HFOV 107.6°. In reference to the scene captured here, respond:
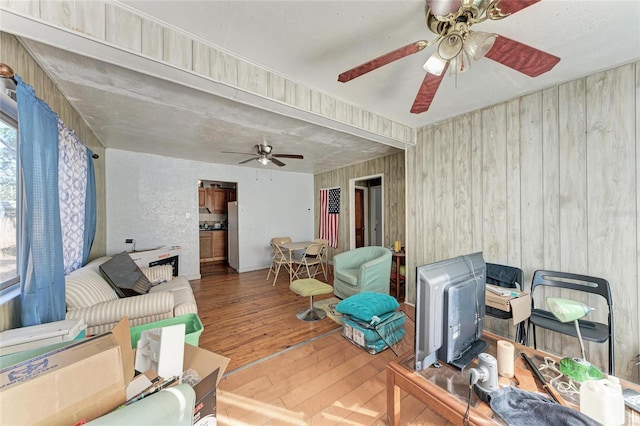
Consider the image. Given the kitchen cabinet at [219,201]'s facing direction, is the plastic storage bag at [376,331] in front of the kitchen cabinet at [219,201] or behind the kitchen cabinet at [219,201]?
in front

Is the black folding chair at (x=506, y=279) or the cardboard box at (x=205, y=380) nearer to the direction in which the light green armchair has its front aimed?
the cardboard box

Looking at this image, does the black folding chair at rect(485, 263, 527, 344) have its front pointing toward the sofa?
yes

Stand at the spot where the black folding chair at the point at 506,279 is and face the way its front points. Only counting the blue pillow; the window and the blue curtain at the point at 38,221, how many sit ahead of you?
3

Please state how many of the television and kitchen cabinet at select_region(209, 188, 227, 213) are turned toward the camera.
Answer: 1

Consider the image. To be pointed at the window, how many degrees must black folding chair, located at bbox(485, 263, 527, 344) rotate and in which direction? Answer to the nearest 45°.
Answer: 0° — it already faces it

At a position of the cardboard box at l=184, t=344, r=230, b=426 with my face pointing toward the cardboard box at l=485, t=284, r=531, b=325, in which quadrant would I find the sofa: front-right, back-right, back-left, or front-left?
back-left

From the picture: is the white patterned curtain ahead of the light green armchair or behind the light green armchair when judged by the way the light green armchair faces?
ahead

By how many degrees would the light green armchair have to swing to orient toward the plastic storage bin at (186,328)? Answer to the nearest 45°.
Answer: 0° — it already faces it

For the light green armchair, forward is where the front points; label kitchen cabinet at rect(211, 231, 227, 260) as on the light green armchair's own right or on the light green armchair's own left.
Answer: on the light green armchair's own right

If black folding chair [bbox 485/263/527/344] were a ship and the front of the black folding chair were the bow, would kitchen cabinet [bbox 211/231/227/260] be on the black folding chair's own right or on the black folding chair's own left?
on the black folding chair's own right
